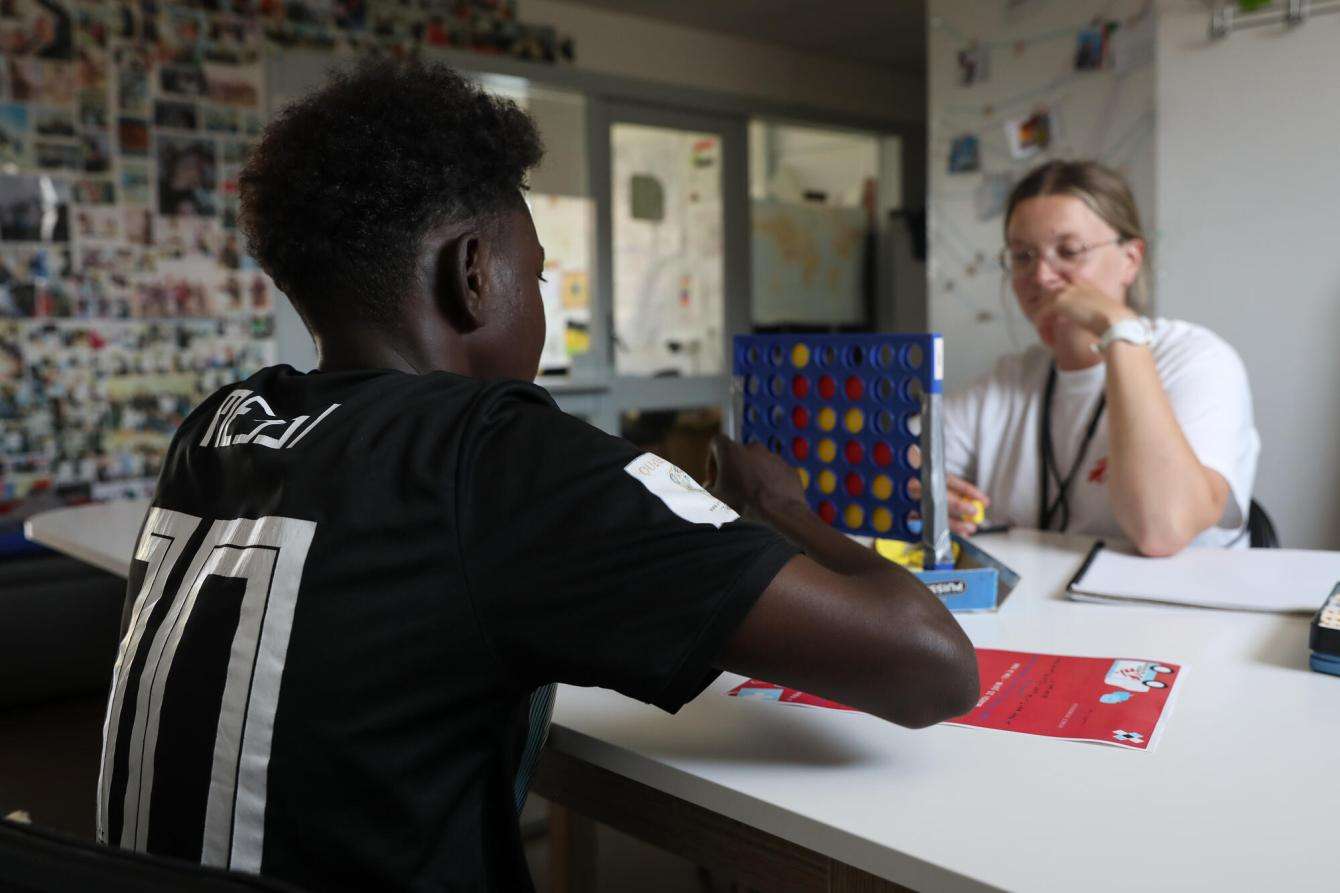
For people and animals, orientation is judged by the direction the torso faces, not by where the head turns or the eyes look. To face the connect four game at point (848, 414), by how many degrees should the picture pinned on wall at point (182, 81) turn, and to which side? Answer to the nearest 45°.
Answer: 0° — it already faces it

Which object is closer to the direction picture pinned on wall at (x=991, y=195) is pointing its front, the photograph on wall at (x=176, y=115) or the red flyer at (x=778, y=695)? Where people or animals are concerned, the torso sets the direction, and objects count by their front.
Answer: the red flyer

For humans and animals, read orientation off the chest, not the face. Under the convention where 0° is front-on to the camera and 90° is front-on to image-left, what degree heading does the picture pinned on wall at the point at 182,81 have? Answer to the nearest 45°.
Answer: approximately 0°

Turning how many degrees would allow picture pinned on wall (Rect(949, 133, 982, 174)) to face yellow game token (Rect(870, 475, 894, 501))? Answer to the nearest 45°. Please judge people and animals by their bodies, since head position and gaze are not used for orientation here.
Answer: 0° — it already faces it

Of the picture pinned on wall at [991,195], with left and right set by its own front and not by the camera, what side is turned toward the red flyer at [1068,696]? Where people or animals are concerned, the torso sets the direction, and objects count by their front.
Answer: front

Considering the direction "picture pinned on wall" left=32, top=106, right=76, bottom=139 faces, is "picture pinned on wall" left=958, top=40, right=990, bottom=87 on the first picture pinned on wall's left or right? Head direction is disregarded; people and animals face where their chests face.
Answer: on its left

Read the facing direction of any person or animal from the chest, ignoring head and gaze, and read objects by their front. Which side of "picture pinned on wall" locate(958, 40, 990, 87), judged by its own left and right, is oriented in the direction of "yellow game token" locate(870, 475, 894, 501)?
front

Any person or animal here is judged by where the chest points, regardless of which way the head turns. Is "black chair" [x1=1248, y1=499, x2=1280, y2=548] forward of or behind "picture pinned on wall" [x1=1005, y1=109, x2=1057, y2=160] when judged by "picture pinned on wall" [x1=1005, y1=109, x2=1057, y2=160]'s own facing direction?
forward

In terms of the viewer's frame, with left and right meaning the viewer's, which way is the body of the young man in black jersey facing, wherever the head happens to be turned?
facing away from the viewer and to the right of the viewer

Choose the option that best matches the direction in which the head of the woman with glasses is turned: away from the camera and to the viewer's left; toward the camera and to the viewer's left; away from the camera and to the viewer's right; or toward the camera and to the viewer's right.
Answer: toward the camera and to the viewer's left

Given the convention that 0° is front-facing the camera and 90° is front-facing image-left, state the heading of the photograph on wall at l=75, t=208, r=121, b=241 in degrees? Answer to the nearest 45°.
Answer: approximately 0°

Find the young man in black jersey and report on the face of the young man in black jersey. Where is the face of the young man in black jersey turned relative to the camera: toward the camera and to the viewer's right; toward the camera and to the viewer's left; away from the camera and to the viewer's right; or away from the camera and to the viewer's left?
away from the camera and to the viewer's right
